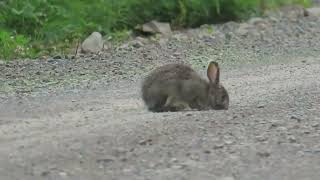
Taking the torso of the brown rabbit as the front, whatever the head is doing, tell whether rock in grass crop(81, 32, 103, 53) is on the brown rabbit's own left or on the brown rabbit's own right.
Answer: on the brown rabbit's own left

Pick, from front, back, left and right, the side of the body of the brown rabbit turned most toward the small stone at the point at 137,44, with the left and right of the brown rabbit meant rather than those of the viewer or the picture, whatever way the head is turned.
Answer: left

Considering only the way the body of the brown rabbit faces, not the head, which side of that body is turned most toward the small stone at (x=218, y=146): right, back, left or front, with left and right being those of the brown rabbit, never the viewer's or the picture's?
right

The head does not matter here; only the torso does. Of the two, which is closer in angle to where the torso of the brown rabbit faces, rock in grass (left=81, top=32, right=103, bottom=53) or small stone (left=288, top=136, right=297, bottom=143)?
the small stone

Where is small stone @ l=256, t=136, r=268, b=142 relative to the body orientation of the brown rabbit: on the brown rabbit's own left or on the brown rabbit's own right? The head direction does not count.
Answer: on the brown rabbit's own right

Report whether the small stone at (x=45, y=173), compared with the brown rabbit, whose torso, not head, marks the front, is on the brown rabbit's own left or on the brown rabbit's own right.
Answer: on the brown rabbit's own right

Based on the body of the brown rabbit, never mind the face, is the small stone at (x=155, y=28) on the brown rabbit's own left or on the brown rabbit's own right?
on the brown rabbit's own left

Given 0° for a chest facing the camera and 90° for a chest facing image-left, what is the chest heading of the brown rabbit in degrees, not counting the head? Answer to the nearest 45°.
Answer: approximately 270°

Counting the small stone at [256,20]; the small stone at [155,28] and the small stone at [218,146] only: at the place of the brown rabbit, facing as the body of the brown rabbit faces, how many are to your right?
1

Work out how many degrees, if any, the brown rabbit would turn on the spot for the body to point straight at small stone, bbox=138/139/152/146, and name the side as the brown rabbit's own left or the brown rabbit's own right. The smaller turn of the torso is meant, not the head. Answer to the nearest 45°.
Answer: approximately 90° to the brown rabbit's own right
